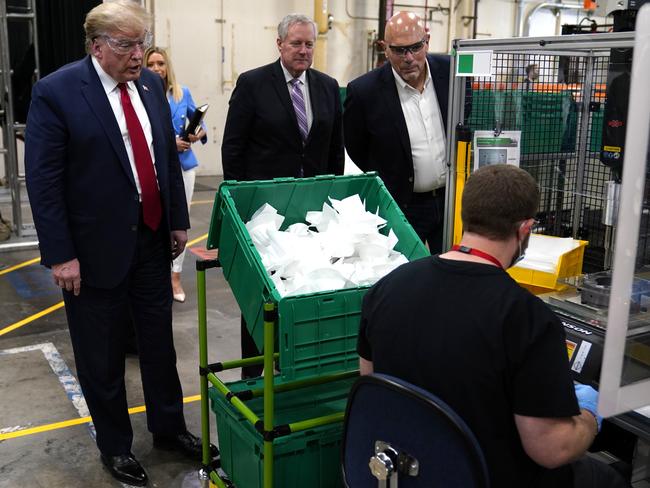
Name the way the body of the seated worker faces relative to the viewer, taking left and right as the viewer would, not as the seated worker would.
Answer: facing away from the viewer and to the right of the viewer

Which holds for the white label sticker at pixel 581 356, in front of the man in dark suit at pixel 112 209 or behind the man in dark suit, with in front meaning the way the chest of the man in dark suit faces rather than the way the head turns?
in front

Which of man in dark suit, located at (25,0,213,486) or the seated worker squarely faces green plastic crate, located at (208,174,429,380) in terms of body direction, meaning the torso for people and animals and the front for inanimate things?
the man in dark suit

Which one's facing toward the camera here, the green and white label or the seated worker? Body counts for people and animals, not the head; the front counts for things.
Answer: the green and white label

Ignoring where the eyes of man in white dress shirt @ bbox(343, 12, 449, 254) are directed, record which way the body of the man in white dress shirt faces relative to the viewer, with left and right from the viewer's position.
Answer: facing the viewer and to the right of the viewer

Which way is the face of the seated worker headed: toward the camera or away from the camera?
away from the camera

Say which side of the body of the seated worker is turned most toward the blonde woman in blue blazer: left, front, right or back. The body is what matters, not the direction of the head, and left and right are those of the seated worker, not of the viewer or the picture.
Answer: left

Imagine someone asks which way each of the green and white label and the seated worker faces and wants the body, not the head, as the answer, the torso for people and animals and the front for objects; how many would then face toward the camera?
1

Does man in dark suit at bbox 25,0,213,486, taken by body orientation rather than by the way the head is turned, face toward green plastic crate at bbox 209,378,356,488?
yes

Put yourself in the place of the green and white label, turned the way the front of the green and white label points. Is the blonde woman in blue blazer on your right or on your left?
on your right

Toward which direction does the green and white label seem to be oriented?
toward the camera

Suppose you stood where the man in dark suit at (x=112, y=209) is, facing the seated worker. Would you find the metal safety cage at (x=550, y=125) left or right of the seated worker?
left

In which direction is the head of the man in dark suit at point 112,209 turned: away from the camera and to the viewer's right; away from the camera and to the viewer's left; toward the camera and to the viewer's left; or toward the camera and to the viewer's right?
toward the camera and to the viewer's right

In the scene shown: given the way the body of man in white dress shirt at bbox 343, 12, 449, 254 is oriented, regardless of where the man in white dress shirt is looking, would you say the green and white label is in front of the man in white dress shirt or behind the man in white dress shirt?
in front
